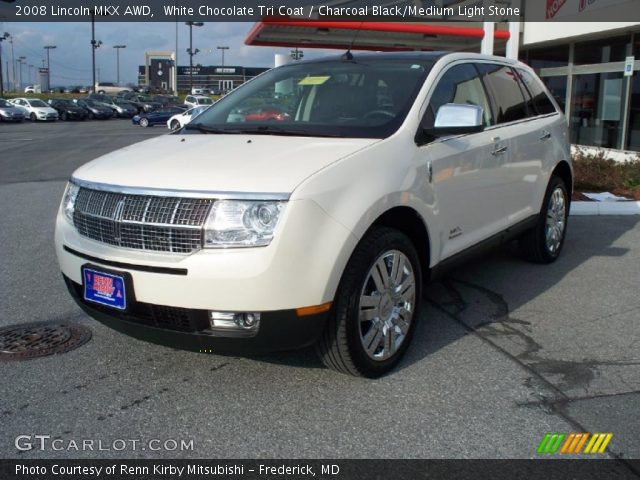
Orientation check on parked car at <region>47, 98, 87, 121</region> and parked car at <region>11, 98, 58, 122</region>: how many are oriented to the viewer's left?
0

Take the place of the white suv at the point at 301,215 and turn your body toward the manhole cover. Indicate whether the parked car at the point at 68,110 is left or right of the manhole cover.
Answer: right

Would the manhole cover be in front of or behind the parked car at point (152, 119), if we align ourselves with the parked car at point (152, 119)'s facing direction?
in front

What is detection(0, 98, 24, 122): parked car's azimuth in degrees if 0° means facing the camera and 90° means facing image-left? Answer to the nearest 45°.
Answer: approximately 315°

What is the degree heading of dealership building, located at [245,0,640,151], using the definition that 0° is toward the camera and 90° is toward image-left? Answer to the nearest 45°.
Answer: approximately 45°

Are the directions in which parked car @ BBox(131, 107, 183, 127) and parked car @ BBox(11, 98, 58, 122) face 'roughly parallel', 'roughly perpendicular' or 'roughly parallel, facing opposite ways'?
roughly perpendicular

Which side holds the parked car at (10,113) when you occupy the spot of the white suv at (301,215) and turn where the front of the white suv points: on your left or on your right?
on your right

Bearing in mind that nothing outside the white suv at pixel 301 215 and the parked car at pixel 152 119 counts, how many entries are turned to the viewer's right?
0

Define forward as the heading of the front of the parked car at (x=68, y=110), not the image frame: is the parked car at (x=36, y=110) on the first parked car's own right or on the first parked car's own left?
on the first parked car's own right

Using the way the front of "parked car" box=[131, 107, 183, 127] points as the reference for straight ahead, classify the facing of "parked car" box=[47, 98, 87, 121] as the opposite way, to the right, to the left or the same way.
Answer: to the left

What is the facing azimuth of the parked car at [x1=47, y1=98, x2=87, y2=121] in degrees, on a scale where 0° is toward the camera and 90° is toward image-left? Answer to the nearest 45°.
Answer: approximately 315°

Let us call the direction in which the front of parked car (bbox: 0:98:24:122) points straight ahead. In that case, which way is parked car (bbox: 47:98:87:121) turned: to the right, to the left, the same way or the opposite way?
the same way

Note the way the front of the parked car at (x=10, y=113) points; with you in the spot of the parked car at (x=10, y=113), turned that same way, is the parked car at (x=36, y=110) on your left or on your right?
on your left
